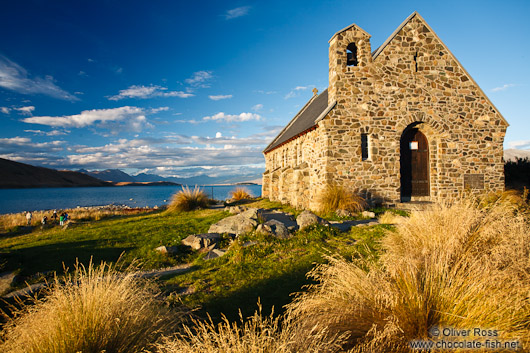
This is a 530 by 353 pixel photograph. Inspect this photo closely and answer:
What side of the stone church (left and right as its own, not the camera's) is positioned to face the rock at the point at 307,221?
right

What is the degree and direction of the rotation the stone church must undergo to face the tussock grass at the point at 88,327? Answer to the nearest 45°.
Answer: approximately 45° to its right

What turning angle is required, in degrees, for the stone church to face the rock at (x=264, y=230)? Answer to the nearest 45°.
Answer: approximately 90° to its right

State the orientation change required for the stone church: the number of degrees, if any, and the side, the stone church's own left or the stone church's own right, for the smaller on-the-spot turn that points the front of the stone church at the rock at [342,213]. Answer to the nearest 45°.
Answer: approximately 90° to the stone church's own right

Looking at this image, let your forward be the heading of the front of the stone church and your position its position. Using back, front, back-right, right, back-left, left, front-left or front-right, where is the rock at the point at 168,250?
right

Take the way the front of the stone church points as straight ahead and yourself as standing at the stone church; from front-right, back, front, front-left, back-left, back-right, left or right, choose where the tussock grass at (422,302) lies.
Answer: front-right

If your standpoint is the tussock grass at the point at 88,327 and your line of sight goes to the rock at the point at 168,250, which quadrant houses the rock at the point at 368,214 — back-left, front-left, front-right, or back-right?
front-right

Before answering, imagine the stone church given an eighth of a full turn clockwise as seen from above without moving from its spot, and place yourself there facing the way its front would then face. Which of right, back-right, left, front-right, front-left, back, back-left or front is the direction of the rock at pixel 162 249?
front-right

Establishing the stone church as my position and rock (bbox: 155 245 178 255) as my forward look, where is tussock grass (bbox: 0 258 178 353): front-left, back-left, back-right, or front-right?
front-left

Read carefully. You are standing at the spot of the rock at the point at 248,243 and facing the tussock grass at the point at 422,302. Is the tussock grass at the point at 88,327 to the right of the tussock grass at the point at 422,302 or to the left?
right

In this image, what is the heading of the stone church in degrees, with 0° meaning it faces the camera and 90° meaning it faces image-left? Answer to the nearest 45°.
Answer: approximately 315°
